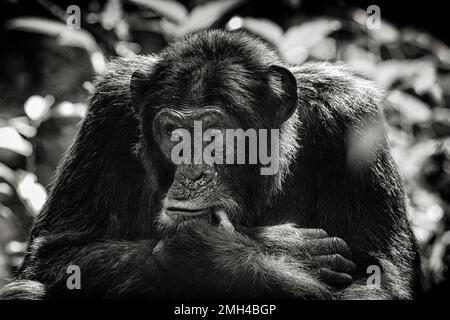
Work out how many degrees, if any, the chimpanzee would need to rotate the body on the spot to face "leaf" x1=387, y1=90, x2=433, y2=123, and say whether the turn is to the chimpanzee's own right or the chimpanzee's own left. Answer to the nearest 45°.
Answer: approximately 135° to the chimpanzee's own left

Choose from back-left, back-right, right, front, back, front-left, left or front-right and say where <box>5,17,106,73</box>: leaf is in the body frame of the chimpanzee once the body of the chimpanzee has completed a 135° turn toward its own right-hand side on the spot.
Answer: front

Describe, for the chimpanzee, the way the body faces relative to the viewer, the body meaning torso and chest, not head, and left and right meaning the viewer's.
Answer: facing the viewer
